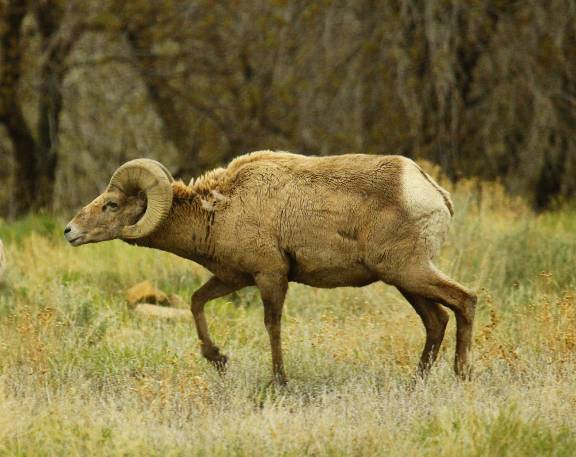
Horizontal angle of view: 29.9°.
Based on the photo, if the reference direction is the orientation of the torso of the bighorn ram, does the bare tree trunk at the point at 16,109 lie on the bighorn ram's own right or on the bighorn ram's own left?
on the bighorn ram's own right

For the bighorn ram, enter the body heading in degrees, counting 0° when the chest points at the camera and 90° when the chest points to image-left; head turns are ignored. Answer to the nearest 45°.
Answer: approximately 90°
